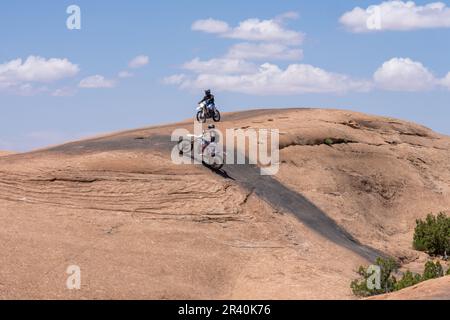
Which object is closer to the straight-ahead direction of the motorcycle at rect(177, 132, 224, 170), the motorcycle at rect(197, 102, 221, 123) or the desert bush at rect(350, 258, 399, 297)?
the motorcycle

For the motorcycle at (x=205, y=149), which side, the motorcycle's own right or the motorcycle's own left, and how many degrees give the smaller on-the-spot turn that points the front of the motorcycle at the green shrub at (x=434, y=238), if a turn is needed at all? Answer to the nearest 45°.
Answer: approximately 135° to the motorcycle's own right

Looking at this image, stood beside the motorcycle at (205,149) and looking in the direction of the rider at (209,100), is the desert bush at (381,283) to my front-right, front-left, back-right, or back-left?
back-right

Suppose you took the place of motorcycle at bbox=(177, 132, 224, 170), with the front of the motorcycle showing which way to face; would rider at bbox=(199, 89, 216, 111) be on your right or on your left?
on your right

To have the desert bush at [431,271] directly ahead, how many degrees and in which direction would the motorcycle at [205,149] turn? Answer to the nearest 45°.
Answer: approximately 180°

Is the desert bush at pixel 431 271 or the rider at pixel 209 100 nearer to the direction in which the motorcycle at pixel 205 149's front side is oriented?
the rider

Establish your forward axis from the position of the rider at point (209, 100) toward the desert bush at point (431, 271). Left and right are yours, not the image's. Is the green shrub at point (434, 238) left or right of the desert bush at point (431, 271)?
left
